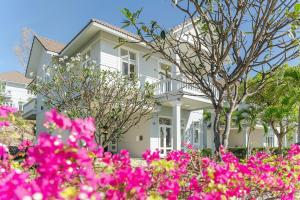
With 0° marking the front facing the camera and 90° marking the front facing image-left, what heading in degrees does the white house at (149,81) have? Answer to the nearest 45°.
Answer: approximately 315°

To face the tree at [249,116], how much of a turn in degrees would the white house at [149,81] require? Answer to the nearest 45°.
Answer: approximately 90° to its left

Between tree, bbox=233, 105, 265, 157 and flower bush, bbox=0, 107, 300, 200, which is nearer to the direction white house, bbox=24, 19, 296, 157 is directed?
the flower bush
